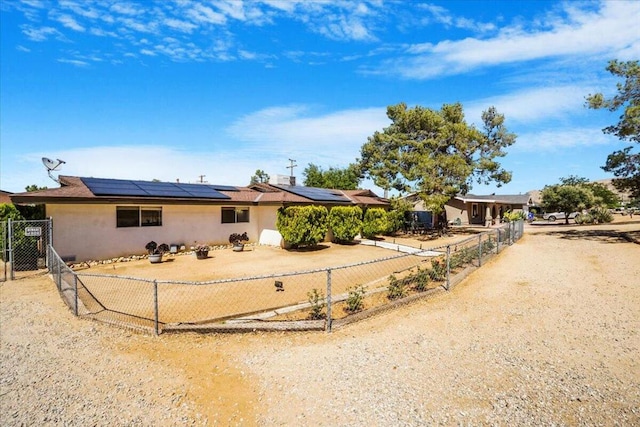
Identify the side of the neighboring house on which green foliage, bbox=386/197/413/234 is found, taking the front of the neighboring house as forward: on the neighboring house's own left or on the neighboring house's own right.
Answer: on the neighboring house's own right

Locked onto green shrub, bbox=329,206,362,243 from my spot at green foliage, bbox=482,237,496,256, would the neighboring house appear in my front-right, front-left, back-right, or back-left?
front-right

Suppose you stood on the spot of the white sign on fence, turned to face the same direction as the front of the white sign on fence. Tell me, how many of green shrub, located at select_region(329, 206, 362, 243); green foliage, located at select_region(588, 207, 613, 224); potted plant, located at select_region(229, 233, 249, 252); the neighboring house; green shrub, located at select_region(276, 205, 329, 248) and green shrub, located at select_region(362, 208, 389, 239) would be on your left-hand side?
6

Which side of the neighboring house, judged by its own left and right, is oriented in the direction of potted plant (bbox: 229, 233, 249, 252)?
right

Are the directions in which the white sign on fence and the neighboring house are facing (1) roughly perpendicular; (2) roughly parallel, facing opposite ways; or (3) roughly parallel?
roughly parallel

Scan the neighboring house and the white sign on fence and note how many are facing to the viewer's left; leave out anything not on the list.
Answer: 0

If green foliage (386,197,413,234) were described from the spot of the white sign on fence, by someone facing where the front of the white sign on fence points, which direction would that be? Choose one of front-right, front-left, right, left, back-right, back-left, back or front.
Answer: left

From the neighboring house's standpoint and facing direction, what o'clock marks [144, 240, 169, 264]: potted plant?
The potted plant is roughly at 2 o'clock from the neighboring house.

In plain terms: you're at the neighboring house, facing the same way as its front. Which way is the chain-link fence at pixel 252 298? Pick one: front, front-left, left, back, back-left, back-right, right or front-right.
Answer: front-right

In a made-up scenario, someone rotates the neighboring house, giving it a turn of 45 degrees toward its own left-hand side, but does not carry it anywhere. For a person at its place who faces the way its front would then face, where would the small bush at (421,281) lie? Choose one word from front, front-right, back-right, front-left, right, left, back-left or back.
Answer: right

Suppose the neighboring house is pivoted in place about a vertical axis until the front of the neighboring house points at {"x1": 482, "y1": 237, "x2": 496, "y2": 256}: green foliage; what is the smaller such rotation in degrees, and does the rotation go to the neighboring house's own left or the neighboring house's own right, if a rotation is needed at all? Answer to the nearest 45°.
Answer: approximately 45° to the neighboring house's own right

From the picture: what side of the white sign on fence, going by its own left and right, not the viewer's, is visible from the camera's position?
front
